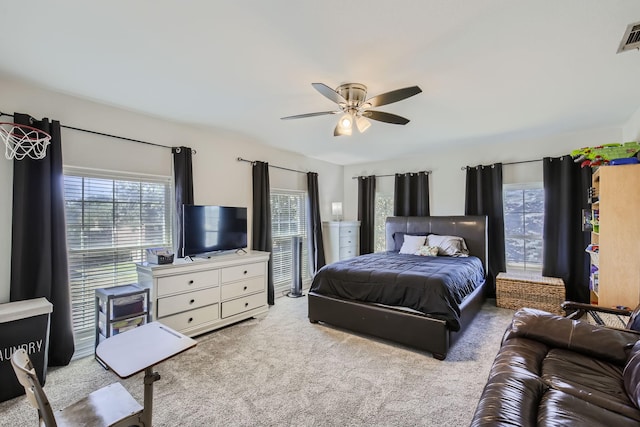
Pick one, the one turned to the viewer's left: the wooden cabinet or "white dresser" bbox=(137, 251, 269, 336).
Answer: the wooden cabinet

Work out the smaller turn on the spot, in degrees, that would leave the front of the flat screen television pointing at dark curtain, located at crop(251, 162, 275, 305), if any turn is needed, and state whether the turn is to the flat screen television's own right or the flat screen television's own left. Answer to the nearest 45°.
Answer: approximately 90° to the flat screen television's own left

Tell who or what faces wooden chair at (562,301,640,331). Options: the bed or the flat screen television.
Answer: the flat screen television

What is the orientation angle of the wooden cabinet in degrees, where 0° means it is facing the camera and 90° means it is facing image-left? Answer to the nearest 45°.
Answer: approximately 90°

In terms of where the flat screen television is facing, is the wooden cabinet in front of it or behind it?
in front

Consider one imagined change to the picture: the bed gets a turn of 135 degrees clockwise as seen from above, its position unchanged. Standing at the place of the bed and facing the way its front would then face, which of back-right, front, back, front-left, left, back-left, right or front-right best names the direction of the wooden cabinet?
right

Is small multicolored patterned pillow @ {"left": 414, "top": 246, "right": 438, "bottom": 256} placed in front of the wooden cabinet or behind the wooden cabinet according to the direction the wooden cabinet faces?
in front

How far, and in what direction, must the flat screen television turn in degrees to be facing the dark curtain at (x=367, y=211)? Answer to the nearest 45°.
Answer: approximately 90° to its left

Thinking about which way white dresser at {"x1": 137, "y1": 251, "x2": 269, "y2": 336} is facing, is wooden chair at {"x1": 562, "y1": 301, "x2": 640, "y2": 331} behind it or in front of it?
in front

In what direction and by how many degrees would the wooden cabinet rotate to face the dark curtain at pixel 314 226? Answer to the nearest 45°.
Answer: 0° — it already faces it

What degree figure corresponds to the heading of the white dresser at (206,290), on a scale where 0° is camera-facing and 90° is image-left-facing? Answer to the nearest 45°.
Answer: approximately 315°

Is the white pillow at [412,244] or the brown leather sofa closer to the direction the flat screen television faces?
the brown leather sofa
